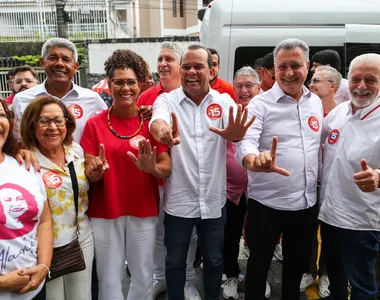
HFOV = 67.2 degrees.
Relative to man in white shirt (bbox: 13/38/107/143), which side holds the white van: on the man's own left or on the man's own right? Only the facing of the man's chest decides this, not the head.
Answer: on the man's own left

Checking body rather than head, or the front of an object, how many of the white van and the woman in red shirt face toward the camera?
1

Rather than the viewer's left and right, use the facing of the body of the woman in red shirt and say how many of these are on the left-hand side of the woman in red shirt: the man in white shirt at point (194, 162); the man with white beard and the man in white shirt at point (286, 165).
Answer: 3

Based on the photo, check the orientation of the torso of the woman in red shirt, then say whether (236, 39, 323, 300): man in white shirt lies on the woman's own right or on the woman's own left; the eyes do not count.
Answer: on the woman's own left

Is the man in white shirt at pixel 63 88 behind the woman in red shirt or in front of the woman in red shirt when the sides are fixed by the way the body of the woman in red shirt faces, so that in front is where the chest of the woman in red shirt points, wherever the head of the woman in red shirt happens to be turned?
behind

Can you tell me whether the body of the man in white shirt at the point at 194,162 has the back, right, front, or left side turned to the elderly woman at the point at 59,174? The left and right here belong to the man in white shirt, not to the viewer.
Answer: right

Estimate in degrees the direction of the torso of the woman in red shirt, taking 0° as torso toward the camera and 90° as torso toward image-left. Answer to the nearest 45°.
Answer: approximately 0°

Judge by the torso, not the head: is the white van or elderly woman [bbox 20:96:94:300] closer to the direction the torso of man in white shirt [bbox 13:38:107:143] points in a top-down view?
the elderly woman

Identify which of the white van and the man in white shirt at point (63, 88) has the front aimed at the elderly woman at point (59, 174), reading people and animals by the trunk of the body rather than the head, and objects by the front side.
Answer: the man in white shirt

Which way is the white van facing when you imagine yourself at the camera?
facing to the right of the viewer

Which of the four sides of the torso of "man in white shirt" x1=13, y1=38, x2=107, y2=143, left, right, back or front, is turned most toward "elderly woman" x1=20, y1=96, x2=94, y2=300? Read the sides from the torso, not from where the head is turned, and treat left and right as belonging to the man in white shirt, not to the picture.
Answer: front

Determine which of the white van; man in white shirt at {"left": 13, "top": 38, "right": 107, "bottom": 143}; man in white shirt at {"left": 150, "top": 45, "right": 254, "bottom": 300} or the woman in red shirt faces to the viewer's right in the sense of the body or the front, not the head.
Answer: the white van

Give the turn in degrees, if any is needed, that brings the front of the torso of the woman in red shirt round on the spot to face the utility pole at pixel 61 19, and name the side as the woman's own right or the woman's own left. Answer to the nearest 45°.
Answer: approximately 180°

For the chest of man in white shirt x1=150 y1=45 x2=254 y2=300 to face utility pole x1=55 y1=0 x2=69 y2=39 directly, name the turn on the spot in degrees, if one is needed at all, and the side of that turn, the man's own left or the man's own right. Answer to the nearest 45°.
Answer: approximately 135° to the man's own right
